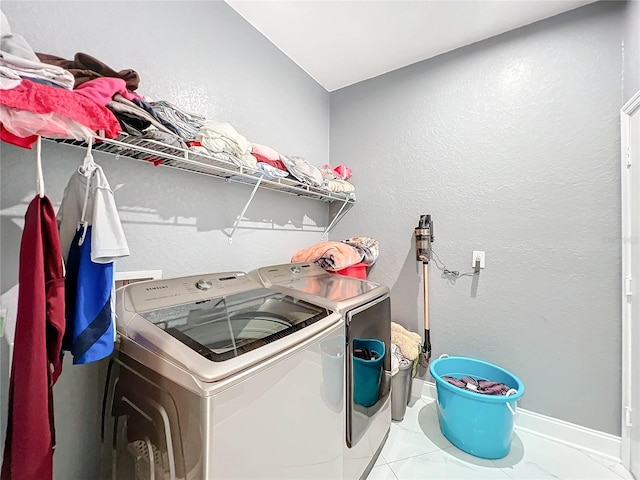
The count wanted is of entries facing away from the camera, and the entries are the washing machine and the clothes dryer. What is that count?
0

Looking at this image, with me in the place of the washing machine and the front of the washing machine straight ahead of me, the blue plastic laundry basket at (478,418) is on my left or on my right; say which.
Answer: on my left

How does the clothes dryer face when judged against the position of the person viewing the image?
facing the viewer and to the right of the viewer

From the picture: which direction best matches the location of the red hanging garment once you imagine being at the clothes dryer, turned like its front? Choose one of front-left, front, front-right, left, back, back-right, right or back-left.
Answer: right

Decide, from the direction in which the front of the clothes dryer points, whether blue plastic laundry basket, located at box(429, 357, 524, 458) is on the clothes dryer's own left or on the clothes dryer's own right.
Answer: on the clothes dryer's own left

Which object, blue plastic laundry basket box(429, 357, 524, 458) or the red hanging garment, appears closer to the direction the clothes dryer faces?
the blue plastic laundry basket

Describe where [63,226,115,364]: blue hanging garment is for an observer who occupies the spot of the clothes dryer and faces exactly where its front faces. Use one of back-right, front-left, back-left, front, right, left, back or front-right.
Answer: right

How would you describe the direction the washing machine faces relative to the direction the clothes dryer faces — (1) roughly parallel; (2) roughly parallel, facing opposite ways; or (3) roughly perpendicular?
roughly parallel

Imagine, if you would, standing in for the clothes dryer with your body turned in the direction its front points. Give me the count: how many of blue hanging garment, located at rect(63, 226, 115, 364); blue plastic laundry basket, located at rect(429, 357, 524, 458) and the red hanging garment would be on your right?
2

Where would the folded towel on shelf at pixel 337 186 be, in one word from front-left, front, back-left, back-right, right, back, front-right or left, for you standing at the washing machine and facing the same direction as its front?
left

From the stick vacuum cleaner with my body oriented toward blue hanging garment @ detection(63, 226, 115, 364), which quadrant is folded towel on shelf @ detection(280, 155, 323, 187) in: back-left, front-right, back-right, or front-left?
front-right

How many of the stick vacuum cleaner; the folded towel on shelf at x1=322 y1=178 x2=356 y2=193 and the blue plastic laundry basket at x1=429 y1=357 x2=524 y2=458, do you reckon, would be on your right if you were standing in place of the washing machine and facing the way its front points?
0

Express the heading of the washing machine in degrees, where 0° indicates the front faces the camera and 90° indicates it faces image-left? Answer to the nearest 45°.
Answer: approximately 315°
